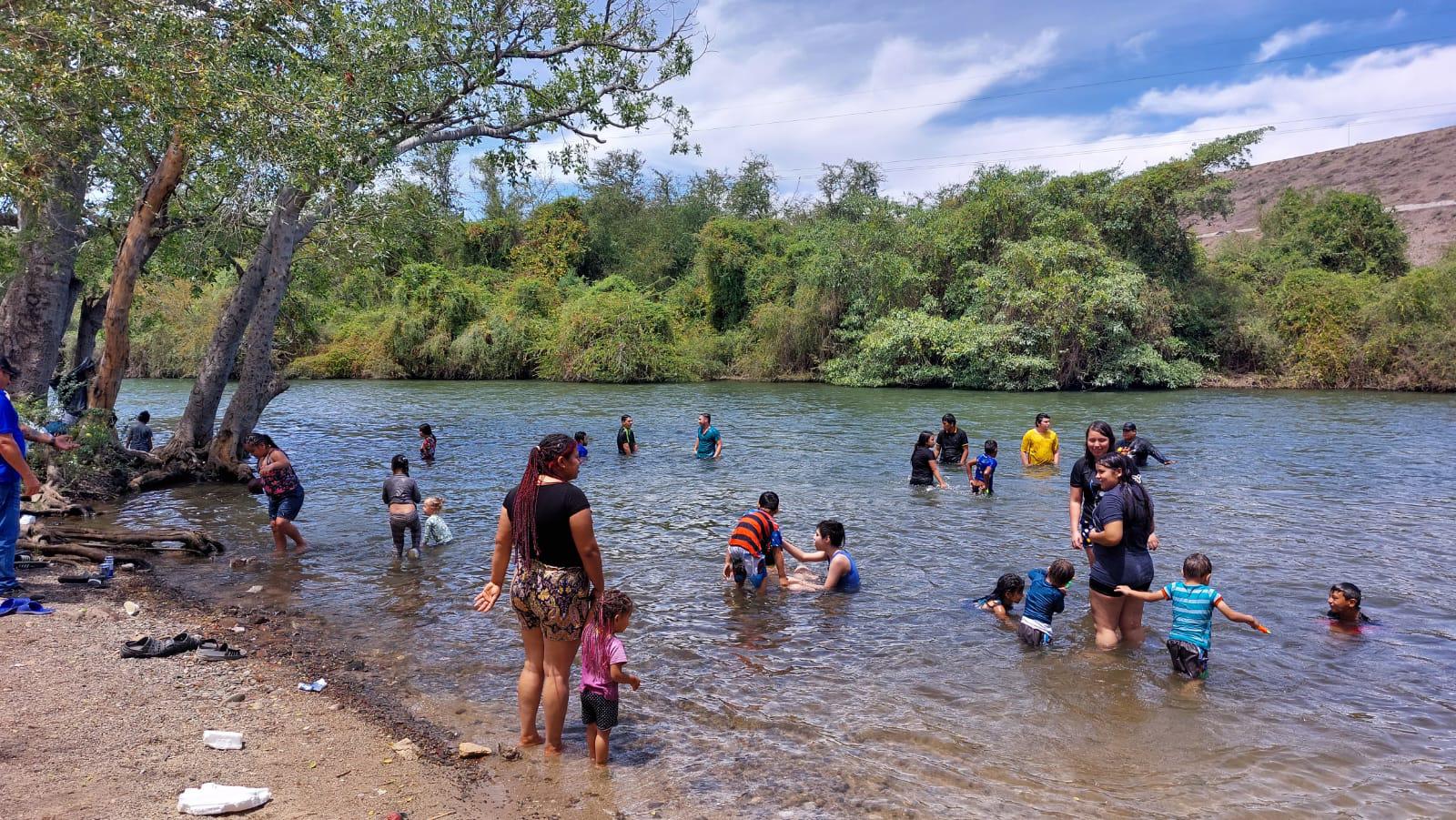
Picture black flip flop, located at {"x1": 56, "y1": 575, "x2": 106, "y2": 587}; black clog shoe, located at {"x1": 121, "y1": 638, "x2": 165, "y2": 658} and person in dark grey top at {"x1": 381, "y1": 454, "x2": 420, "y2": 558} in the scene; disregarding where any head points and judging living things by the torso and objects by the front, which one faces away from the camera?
the person in dark grey top

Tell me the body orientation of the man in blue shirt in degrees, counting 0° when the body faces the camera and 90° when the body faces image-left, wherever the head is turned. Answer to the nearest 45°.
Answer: approximately 270°

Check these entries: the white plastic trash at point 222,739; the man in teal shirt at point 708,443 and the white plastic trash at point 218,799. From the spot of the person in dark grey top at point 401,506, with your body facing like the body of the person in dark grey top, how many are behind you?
2

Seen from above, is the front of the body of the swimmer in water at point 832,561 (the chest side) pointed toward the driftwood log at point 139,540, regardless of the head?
yes

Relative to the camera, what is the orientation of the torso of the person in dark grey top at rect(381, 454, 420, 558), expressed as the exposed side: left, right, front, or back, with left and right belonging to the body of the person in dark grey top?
back

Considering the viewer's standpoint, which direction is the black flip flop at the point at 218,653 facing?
facing to the right of the viewer

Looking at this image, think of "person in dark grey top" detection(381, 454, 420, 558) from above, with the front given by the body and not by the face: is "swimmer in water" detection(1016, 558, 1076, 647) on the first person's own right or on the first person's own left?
on the first person's own right
